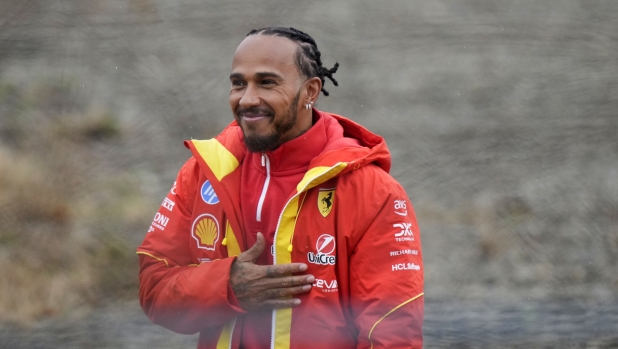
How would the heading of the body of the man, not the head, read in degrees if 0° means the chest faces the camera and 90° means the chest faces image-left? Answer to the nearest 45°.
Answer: approximately 45°
